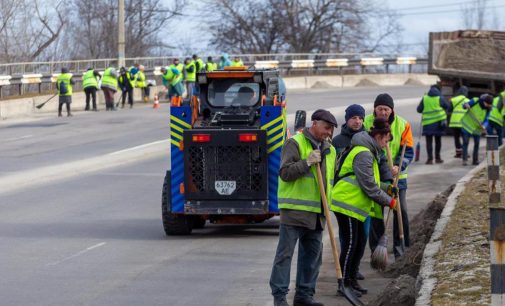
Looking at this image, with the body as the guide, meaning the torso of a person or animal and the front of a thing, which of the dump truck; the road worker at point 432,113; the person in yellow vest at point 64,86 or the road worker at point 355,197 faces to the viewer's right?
the road worker at point 355,197

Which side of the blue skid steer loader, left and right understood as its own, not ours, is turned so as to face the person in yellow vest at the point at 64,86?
front

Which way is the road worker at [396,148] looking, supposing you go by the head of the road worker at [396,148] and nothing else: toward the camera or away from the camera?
toward the camera

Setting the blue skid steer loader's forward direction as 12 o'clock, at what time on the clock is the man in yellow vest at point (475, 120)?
The man in yellow vest is roughly at 1 o'clock from the blue skid steer loader.

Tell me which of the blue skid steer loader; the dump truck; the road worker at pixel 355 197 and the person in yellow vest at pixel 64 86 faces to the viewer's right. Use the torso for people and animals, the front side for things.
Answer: the road worker

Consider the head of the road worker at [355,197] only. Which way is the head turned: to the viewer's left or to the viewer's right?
to the viewer's right

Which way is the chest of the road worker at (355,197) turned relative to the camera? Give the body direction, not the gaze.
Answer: to the viewer's right

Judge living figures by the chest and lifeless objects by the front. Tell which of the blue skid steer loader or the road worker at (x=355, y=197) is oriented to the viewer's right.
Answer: the road worker

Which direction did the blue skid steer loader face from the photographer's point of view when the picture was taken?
facing away from the viewer

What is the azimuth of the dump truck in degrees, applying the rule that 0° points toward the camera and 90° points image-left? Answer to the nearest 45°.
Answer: approximately 180°
